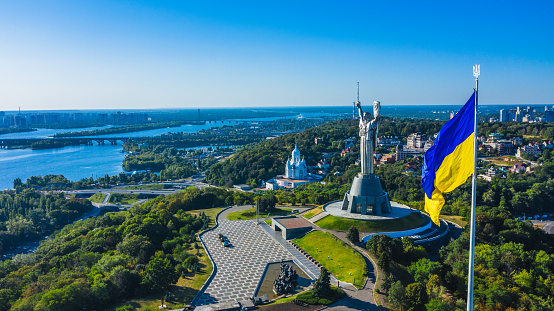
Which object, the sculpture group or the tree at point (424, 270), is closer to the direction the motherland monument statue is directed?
the sculpture group

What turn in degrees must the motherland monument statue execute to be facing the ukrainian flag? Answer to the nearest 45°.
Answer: approximately 45° to its left

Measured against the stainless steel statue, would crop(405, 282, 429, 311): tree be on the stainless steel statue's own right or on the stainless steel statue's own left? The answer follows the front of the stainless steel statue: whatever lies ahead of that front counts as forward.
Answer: on the stainless steel statue's own left

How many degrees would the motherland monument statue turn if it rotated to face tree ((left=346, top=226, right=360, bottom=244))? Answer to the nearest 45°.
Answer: approximately 45° to its left

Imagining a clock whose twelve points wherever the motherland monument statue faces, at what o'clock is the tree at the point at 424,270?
The tree is roughly at 10 o'clock from the motherland monument statue.

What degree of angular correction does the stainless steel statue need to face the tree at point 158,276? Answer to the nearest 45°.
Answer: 0° — it already faces it

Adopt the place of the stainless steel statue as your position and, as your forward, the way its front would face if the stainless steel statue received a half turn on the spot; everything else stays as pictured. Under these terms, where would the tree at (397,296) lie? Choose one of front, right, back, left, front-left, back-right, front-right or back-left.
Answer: back-right

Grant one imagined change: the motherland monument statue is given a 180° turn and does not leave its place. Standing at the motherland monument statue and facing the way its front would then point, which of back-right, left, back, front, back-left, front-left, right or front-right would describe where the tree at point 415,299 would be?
back-right

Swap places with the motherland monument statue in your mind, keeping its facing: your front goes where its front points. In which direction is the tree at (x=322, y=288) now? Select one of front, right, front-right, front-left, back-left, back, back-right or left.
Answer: front-left

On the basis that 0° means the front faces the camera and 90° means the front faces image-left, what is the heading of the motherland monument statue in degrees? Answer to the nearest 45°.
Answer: approximately 45°
